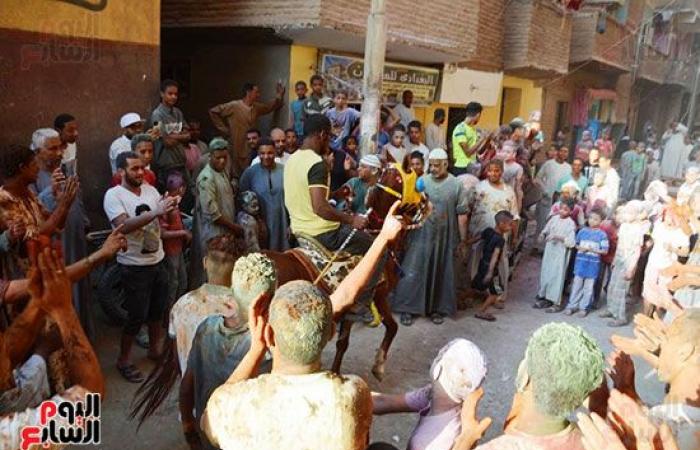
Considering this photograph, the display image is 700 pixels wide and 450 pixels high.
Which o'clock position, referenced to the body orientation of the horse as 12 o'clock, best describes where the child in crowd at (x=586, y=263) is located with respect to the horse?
The child in crowd is roughly at 11 o'clock from the horse.

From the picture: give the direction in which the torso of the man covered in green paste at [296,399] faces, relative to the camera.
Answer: away from the camera

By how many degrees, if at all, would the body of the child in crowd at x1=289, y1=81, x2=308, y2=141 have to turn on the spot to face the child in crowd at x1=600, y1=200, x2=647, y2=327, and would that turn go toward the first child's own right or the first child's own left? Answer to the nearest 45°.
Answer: approximately 45° to the first child's own left

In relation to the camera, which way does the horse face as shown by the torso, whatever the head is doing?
to the viewer's right

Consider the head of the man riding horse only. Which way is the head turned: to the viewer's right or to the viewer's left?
to the viewer's right
